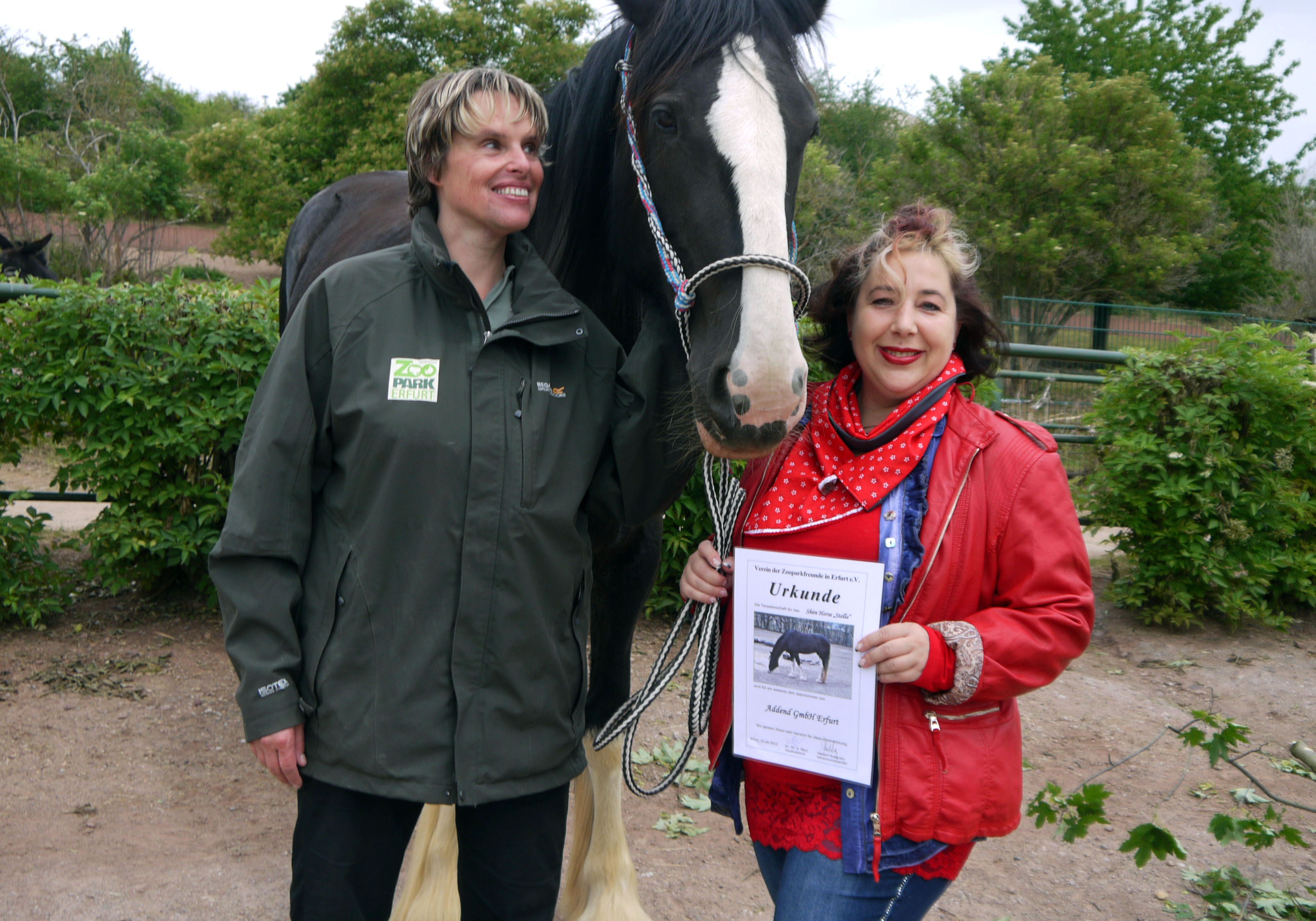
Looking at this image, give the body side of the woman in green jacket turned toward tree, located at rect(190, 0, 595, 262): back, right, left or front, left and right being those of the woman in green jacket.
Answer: back

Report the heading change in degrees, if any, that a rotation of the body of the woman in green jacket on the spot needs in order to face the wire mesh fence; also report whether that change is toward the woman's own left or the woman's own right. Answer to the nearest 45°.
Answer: approximately 135° to the woman's own left

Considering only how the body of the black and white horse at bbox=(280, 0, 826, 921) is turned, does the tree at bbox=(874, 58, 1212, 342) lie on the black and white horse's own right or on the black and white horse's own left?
on the black and white horse's own left

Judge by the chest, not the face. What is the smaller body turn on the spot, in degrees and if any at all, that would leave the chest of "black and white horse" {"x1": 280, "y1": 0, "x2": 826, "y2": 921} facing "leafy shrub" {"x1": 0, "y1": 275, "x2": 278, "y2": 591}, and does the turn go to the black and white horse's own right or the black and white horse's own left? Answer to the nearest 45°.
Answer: approximately 180°

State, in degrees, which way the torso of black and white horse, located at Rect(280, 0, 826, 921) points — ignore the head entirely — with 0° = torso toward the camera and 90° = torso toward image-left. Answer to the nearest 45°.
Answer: approximately 315°

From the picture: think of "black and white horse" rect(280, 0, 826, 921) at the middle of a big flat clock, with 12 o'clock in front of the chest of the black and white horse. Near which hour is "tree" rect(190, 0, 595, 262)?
The tree is roughly at 7 o'clock from the black and white horse.
